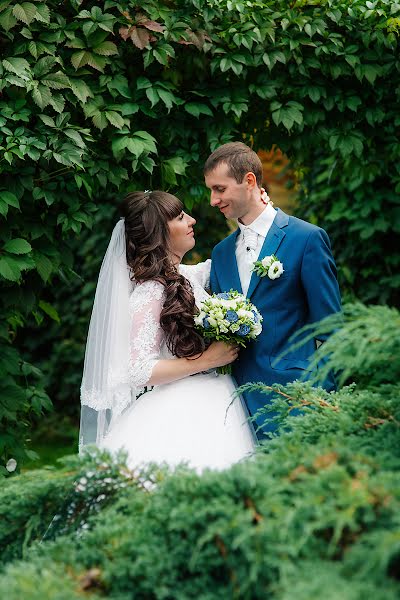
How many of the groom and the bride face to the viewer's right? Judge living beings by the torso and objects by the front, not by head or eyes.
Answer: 1

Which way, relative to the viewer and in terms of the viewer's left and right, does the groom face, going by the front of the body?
facing the viewer and to the left of the viewer

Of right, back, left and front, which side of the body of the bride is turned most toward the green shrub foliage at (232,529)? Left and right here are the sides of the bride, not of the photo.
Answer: right

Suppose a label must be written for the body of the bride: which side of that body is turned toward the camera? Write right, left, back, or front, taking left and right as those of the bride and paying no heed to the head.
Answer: right

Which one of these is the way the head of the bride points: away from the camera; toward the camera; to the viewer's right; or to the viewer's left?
to the viewer's right

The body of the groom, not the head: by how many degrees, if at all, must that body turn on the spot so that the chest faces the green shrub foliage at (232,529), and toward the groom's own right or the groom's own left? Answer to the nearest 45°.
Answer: approximately 45° to the groom's own left

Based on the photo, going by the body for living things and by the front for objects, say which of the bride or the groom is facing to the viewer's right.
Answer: the bride
